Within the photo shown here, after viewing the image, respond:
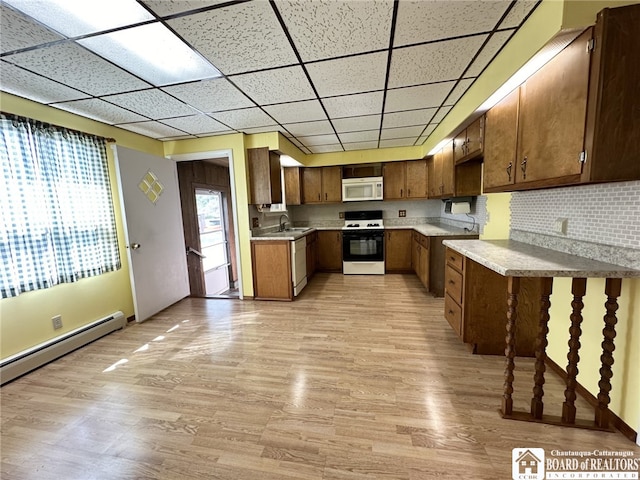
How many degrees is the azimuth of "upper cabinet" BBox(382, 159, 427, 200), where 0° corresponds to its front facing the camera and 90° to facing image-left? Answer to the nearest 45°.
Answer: approximately 0°

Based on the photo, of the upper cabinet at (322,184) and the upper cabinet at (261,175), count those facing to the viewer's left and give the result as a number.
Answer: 0

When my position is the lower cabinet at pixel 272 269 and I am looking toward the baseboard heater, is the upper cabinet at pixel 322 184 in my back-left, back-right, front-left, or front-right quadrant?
back-right

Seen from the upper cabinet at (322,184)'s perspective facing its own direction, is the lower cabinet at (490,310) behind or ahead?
ahead

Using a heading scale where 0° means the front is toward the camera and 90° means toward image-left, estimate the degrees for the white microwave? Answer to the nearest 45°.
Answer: approximately 0°

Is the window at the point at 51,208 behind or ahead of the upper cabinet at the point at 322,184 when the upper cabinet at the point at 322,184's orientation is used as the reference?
ahead

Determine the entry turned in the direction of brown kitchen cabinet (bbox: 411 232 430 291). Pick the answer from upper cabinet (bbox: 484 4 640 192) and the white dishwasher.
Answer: the white dishwasher

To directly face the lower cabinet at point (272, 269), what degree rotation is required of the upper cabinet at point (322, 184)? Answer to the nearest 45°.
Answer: approximately 45° to its right
